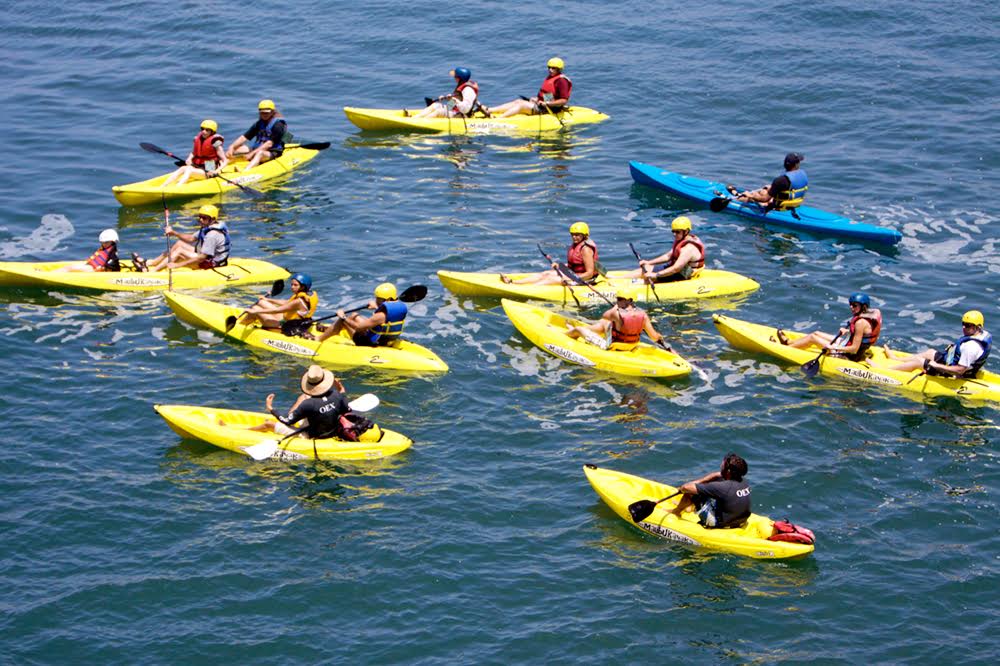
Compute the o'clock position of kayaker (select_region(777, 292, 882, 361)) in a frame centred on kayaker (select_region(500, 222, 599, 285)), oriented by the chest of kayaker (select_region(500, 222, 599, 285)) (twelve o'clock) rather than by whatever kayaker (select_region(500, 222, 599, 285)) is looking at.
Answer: kayaker (select_region(777, 292, 882, 361)) is roughly at 7 o'clock from kayaker (select_region(500, 222, 599, 285)).

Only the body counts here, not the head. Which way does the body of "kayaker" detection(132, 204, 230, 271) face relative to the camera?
to the viewer's left

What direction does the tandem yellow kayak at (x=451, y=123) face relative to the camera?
to the viewer's left

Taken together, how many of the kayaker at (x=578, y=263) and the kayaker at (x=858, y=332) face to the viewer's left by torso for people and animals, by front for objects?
2

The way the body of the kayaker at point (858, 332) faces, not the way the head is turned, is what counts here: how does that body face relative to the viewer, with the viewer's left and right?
facing to the left of the viewer

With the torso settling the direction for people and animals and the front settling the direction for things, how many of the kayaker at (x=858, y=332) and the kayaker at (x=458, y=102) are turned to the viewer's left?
2

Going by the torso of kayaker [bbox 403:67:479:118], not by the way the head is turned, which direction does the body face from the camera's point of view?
to the viewer's left

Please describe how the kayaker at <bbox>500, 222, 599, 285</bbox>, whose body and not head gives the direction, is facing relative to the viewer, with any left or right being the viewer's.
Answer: facing to the left of the viewer

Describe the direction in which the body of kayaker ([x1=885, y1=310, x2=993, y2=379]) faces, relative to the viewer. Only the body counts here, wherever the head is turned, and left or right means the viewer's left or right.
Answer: facing to the left of the viewer

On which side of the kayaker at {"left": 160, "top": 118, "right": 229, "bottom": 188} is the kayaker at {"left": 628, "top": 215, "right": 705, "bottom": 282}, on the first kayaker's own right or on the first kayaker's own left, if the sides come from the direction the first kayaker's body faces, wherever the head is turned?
on the first kayaker's own left

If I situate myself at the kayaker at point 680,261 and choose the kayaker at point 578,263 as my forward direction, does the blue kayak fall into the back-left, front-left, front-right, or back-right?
back-right

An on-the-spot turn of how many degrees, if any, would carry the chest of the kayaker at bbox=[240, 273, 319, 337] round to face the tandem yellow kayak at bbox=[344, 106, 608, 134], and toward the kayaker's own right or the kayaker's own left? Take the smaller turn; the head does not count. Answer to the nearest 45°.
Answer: approximately 90° to the kayaker's own right

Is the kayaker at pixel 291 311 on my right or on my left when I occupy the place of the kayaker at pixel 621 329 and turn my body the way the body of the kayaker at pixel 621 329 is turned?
on my left
